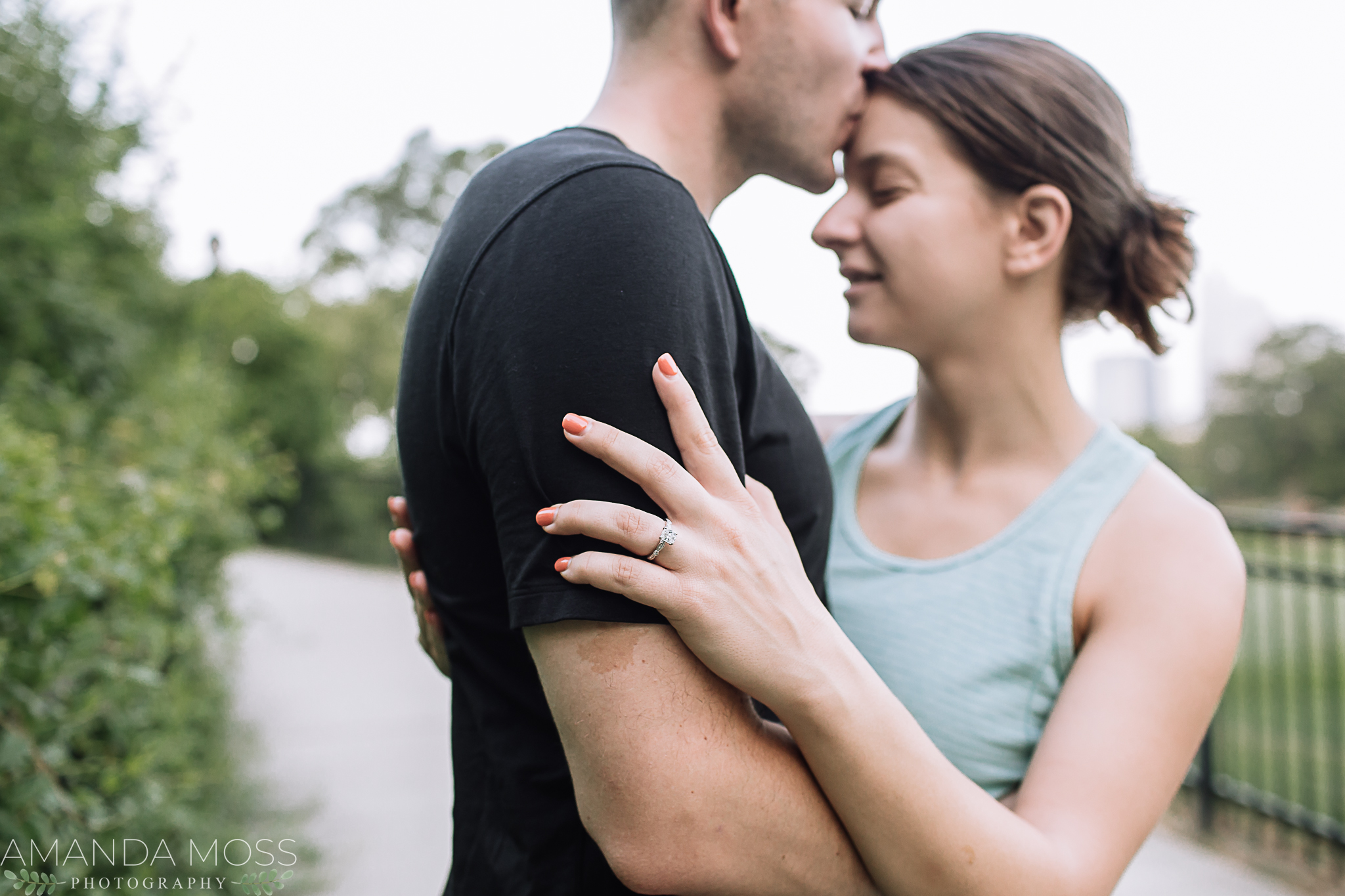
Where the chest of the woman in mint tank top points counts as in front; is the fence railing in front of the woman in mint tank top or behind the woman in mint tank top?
behind

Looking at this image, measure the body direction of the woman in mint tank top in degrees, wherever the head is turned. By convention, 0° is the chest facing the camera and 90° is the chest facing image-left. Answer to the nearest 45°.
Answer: approximately 45°

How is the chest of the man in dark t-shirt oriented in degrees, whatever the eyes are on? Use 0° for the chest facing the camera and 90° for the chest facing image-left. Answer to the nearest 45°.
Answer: approximately 270°

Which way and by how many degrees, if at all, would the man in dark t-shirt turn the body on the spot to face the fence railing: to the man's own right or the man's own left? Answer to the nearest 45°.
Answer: approximately 45° to the man's own left

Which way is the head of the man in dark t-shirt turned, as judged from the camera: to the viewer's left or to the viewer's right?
to the viewer's right

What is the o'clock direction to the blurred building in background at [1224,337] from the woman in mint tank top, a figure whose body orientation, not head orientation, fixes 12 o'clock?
The blurred building in background is roughly at 5 o'clock from the woman in mint tank top.
